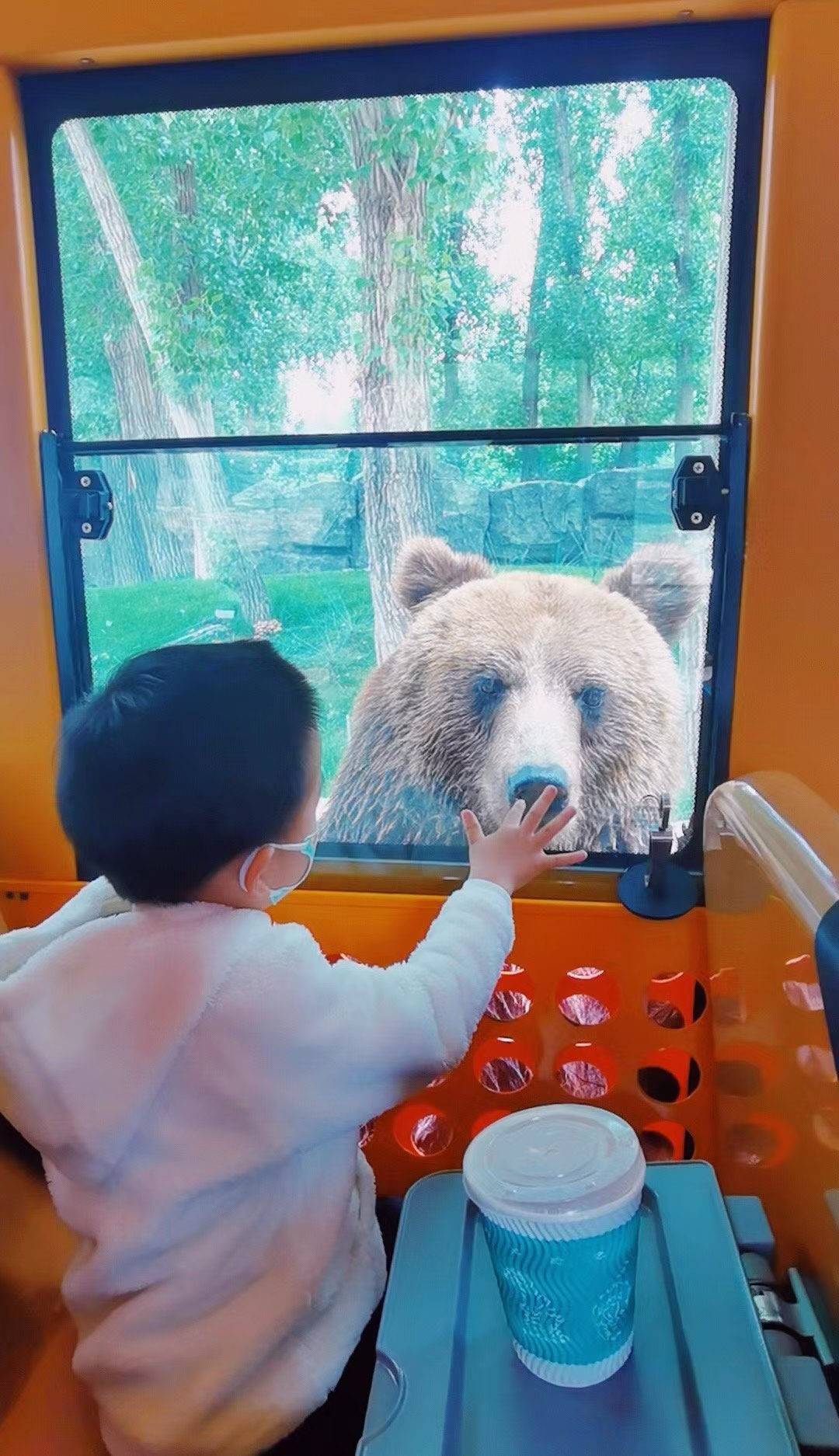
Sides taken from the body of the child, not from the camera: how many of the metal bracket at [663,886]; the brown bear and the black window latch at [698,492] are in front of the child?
3

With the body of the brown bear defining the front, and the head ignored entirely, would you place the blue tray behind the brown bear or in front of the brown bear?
in front

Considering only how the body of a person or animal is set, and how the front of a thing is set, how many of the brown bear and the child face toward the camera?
1

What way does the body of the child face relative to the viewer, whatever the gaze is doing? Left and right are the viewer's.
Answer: facing away from the viewer and to the right of the viewer

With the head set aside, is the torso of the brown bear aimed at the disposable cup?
yes

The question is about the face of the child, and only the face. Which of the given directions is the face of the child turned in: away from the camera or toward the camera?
away from the camera

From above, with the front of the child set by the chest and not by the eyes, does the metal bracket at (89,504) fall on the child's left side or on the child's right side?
on the child's left side

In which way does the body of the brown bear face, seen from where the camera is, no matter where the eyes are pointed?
toward the camera

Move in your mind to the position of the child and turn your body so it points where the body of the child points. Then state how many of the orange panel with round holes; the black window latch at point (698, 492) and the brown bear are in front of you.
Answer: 3

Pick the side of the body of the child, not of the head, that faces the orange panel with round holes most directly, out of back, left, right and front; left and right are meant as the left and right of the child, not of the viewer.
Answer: front

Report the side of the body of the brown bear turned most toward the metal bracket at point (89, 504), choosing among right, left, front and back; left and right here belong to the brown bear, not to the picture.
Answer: right
